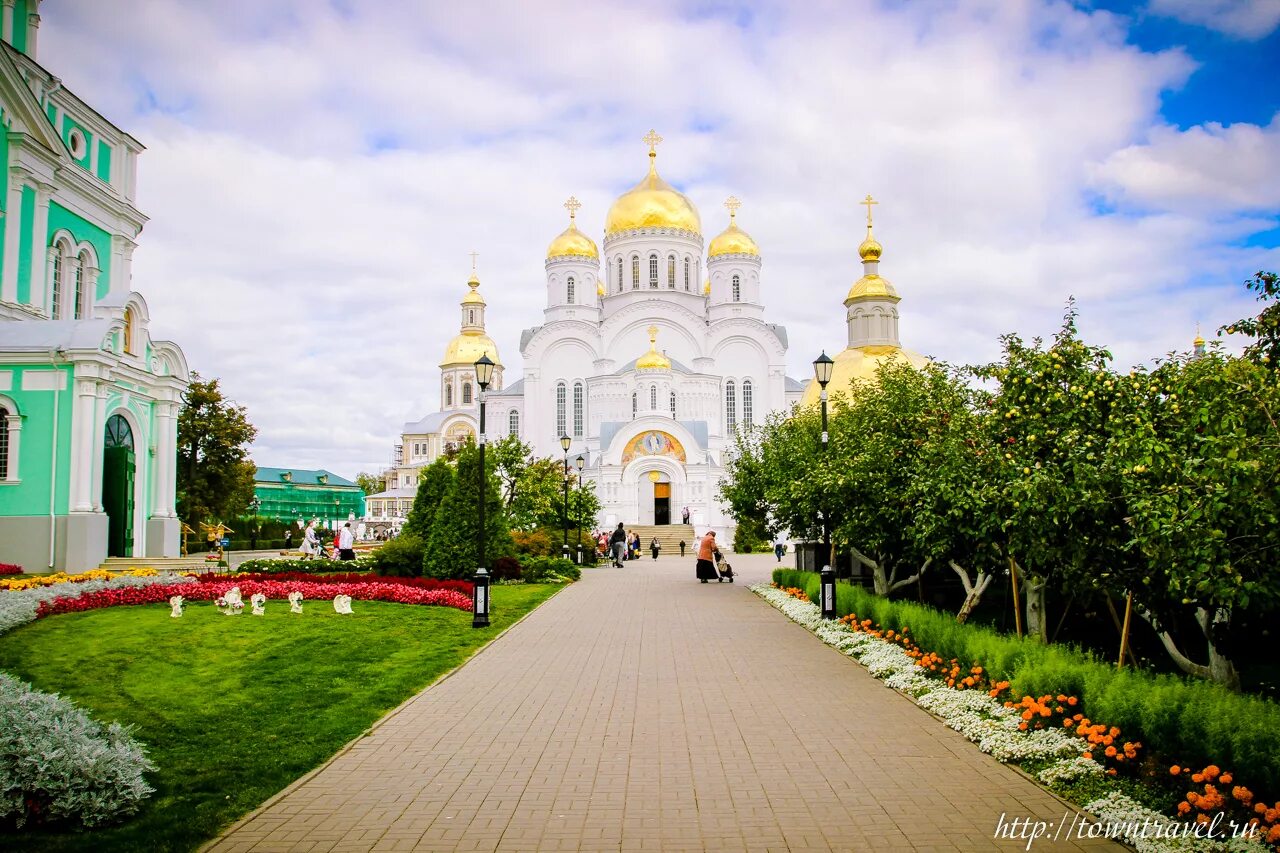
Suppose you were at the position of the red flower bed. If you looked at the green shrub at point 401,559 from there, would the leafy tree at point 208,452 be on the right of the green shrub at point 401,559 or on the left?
left

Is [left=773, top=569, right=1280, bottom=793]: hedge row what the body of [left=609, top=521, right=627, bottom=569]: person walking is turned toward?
no
